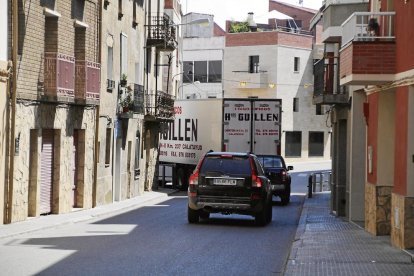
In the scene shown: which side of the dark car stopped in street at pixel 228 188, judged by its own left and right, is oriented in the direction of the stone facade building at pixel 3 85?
left

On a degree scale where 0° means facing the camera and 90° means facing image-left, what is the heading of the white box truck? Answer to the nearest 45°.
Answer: approximately 135°

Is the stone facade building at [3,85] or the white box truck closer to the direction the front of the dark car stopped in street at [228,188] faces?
the white box truck

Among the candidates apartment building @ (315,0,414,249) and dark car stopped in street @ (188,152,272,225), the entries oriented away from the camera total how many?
1

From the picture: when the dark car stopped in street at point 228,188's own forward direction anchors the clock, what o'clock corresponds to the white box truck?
The white box truck is roughly at 12 o'clock from the dark car stopped in street.

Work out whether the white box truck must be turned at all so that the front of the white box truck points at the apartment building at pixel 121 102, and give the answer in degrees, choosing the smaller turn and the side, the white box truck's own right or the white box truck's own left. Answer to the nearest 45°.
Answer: approximately 90° to the white box truck's own left

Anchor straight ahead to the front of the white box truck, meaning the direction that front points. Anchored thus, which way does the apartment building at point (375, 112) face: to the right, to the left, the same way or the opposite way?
to the left

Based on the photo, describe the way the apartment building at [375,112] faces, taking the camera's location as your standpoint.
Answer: facing the viewer and to the left of the viewer

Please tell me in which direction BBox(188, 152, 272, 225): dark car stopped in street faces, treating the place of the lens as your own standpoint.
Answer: facing away from the viewer

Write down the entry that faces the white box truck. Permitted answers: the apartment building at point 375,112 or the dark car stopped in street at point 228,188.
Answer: the dark car stopped in street

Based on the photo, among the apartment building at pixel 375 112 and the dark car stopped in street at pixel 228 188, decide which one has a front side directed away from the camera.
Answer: the dark car stopped in street

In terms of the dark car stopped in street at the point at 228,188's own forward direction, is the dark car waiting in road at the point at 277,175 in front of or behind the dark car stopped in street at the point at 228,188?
in front
